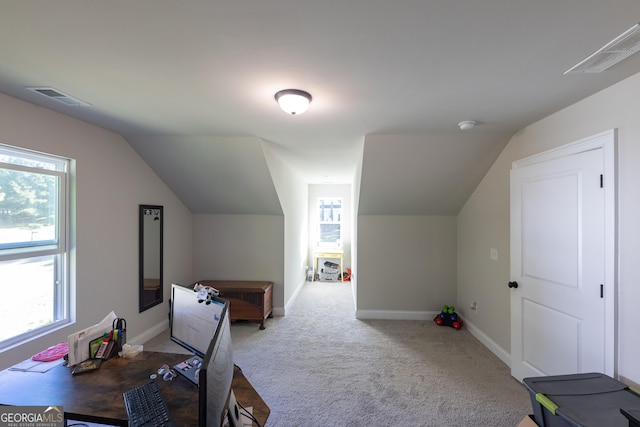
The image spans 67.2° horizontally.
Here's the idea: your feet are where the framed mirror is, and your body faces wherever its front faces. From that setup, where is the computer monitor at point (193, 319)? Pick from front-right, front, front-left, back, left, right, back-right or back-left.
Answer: front-right

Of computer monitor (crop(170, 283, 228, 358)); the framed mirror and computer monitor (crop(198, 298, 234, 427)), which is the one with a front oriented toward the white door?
the framed mirror

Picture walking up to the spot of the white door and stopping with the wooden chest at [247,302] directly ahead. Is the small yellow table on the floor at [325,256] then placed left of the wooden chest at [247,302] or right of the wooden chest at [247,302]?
right

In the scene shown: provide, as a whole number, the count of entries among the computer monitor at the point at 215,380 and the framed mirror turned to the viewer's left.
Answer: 1

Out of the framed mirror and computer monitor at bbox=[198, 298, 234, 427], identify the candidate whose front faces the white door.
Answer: the framed mirror

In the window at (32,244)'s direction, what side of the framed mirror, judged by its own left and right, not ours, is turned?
right

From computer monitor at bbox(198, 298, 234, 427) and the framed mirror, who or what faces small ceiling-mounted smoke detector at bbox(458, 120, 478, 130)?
the framed mirror

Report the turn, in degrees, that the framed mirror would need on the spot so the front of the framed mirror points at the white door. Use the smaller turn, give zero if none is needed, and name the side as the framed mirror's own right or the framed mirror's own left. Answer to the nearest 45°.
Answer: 0° — it already faces it

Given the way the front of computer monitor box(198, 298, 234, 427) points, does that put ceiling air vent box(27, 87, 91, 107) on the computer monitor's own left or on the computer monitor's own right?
on the computer monitor's own right

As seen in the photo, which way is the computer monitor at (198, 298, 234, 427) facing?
to the viewer's left

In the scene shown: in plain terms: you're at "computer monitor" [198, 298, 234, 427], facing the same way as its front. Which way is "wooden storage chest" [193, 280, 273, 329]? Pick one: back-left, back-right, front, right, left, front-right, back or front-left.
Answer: right

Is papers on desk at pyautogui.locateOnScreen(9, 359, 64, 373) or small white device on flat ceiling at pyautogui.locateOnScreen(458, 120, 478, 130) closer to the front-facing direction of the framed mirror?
the small white device on flat ceiling

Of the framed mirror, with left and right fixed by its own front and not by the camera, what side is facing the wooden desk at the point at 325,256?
left

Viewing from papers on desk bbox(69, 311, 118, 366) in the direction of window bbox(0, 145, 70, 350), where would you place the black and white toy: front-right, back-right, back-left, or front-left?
back-right
